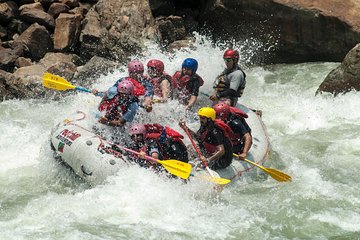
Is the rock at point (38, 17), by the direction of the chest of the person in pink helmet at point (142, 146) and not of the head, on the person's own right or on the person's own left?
on the person's own right

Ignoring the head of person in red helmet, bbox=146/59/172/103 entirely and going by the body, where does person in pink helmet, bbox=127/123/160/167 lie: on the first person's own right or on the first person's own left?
on the first person's own left

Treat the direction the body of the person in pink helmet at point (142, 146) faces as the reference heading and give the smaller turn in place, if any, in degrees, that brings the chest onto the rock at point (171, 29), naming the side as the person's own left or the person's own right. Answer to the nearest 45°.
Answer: approximately 135° to the person's own right

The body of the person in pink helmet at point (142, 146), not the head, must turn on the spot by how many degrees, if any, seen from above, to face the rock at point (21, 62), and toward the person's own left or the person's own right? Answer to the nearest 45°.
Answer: approximately 90° to the person's own right

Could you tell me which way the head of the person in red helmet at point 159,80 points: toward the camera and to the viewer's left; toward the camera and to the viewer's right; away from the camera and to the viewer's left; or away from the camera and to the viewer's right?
toward the camera and to the viewer's left

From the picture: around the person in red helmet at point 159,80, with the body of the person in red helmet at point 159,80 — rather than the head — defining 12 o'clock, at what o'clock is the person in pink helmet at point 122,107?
the person in pink helmet at point 122,107 is roughly at 11 o'clock from the person in red helmet at point 159,80.

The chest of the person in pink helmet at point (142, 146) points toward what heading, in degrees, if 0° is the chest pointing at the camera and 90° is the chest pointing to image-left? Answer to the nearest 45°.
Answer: approximately 45°
